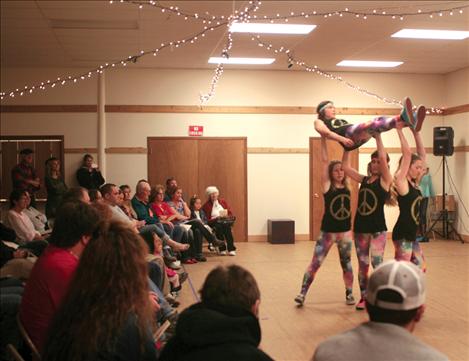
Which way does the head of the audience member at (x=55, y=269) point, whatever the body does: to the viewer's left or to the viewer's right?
to the viewer's right

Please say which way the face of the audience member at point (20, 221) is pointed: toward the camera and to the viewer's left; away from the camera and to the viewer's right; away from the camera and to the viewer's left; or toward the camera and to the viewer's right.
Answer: toward the camera and to the viewer's right

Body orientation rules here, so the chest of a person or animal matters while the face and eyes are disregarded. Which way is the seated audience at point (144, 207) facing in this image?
to the viewer's right

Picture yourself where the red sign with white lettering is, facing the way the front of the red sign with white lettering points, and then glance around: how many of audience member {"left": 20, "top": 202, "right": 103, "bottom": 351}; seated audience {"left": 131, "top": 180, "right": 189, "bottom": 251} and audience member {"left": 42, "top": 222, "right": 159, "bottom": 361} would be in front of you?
3

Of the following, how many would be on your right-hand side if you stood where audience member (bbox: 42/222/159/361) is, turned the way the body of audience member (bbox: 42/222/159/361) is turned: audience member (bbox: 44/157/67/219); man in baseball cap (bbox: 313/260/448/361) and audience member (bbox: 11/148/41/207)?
1

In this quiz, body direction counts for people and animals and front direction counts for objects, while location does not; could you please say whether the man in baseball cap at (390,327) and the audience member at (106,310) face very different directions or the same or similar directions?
same or similar directions

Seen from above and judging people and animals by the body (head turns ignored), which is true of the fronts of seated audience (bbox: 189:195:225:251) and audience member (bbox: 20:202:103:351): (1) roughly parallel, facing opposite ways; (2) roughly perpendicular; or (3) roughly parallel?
roughly perpendicular

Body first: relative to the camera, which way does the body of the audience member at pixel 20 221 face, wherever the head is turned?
to the viewer's right

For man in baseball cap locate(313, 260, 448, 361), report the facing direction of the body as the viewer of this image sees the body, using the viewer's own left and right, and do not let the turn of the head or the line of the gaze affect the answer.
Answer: facing away from the viewer

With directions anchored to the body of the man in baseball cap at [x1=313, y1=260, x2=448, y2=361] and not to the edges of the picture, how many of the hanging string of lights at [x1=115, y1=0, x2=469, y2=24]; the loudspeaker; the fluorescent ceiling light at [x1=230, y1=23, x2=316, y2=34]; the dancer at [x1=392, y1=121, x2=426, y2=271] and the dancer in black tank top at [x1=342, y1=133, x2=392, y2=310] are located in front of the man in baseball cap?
5

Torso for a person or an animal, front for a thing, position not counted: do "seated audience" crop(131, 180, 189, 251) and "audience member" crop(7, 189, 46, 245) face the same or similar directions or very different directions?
same or similar directions

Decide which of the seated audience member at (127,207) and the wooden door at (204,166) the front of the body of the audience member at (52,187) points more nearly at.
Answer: the seated audience member

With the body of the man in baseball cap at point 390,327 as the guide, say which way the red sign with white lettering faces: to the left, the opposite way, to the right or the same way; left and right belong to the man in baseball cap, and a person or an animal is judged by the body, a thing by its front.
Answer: the opposite way

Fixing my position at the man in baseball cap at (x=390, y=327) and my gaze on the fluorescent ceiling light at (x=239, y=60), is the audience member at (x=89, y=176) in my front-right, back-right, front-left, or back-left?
front-left

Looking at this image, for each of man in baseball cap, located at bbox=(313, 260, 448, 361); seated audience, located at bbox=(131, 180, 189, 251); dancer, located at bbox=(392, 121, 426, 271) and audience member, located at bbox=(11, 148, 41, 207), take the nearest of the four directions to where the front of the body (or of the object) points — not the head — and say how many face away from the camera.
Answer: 1

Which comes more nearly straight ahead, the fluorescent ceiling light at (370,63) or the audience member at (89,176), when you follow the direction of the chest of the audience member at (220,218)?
the fluorescent ceiling light

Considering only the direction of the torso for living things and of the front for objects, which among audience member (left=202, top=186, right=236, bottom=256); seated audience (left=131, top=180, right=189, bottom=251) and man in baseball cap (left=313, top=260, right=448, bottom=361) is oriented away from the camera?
the man in baseball cap

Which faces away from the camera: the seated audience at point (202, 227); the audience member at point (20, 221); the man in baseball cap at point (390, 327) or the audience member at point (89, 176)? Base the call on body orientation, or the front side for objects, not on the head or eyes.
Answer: the man in baseball cap

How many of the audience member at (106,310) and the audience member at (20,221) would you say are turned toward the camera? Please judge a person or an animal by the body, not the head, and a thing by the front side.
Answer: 0

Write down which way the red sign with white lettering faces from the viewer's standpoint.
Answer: facing the viewer
